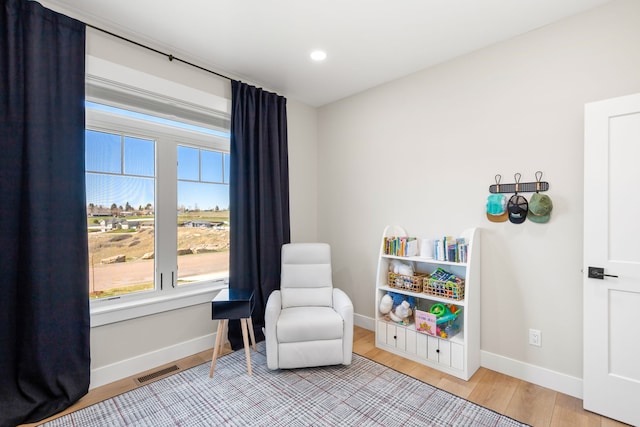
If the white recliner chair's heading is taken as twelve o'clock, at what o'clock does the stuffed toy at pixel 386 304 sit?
The stuffed toy is roughly at 8 o'clock from the white recliner chair.

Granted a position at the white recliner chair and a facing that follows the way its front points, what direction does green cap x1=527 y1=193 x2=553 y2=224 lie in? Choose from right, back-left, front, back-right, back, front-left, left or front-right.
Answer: left

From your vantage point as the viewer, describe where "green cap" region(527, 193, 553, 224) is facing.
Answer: facing the viewer and to the left of the viewer

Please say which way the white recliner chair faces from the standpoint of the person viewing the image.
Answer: facing the viewer

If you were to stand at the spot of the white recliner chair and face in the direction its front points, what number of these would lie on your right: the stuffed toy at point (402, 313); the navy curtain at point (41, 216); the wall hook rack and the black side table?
2

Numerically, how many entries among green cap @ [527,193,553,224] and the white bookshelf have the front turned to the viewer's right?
0

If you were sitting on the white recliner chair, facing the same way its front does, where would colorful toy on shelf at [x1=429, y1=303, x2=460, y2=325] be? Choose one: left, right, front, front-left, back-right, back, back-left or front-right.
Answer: left

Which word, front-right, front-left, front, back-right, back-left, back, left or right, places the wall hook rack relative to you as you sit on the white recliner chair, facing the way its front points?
left

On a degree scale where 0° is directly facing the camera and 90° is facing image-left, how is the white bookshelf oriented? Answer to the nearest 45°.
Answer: approximately 45°

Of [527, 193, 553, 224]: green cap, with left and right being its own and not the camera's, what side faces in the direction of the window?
front

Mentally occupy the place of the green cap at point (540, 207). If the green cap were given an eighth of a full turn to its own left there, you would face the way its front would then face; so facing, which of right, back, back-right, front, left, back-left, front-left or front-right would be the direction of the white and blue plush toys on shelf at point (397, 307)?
right

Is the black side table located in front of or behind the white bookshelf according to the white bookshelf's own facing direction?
in front

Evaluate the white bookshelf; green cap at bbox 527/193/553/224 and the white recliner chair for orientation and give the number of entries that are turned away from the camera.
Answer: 0

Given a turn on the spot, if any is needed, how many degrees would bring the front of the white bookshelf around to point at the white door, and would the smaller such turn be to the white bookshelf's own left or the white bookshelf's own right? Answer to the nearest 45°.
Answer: approximately 135° to the white bookshelf's own left
